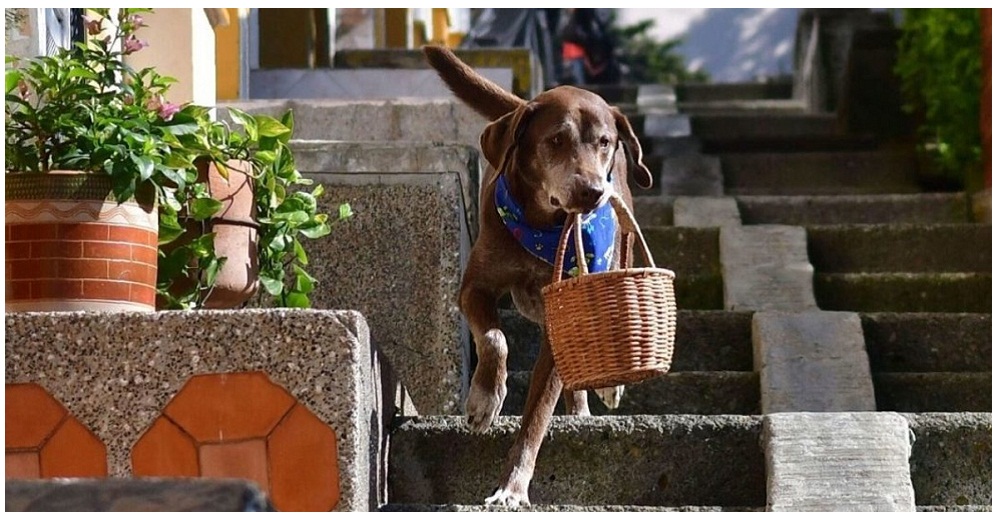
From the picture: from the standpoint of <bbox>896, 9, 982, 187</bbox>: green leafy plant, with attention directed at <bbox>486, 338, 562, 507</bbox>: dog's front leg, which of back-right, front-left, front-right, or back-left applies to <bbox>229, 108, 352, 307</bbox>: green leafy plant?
front-right

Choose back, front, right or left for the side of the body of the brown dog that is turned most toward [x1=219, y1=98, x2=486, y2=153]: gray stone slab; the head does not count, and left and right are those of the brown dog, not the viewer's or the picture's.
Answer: back

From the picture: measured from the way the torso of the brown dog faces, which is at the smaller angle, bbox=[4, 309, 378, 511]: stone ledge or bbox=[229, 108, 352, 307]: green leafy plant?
the stone ledge

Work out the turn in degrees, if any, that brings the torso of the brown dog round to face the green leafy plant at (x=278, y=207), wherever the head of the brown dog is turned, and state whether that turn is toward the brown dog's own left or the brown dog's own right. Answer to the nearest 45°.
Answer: approximately 135° to the brown dog's own right

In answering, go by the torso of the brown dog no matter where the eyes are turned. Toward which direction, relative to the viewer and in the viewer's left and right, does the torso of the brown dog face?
facing the viewer

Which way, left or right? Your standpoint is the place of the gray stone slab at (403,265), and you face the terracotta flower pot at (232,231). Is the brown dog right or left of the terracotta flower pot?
left

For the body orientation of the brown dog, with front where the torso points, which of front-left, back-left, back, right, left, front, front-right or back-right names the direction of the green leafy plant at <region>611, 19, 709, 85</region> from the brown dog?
back
